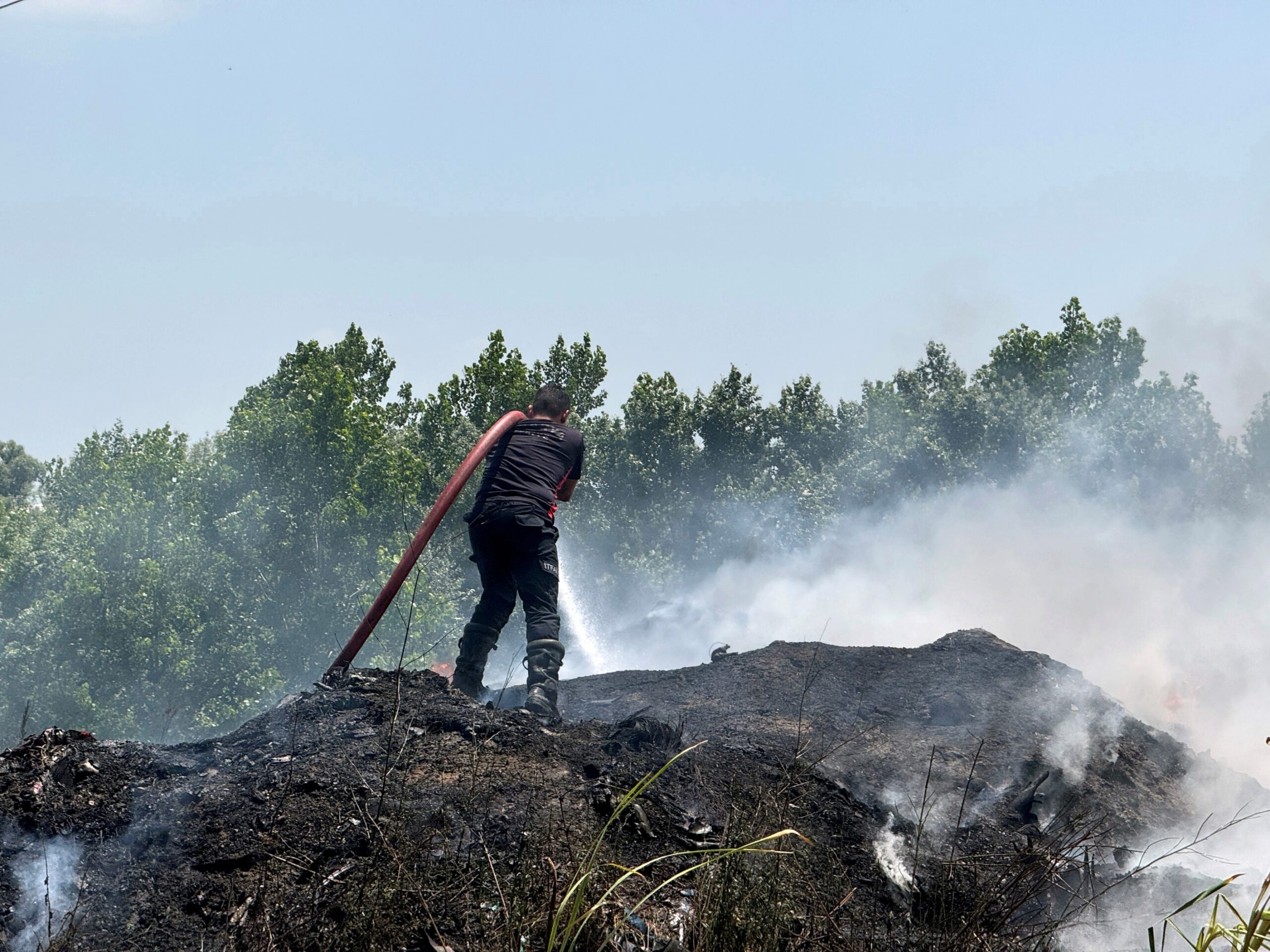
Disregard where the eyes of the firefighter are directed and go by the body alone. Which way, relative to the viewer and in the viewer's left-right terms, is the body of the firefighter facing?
facing away from the viewer and to the right of the viewer
